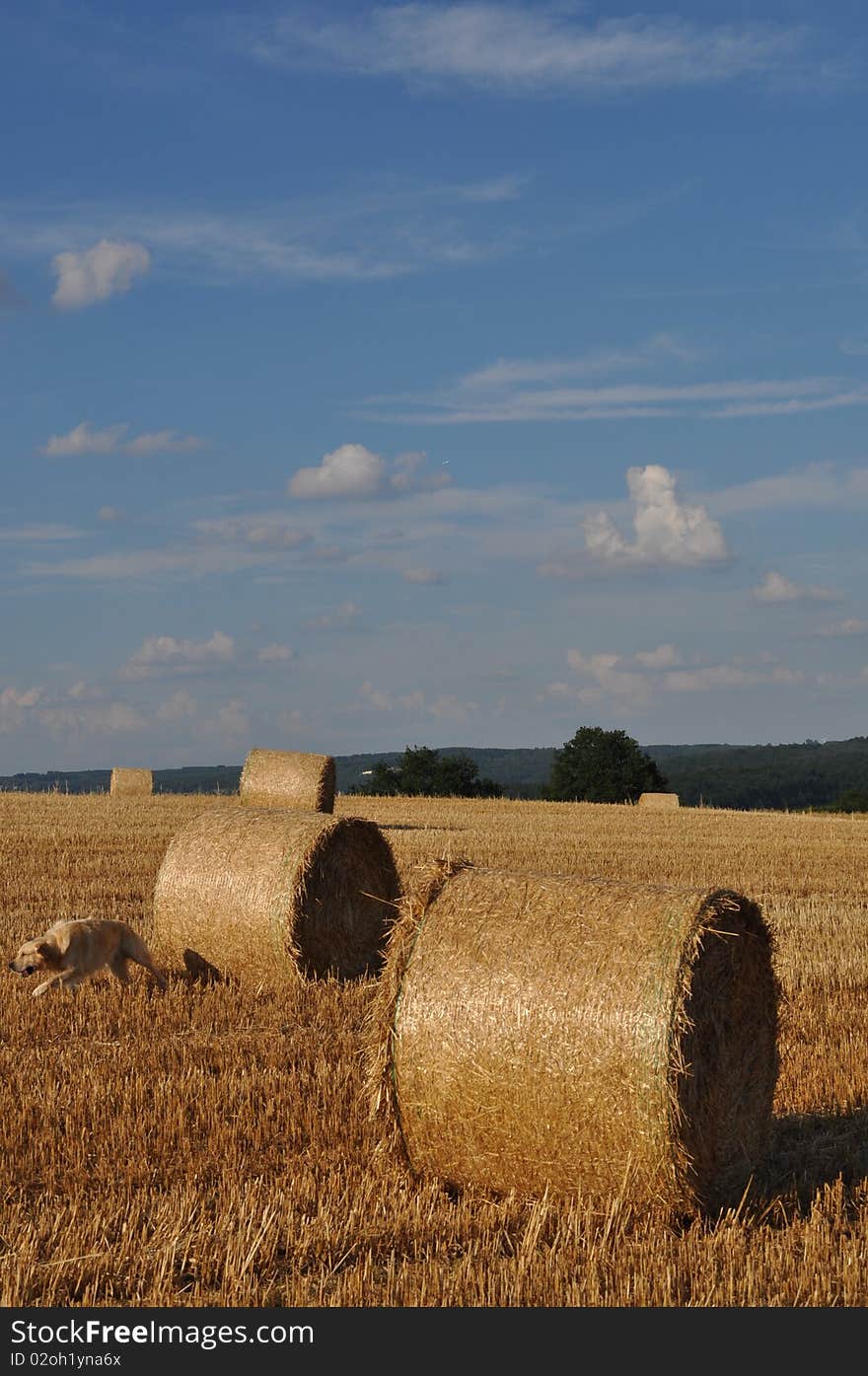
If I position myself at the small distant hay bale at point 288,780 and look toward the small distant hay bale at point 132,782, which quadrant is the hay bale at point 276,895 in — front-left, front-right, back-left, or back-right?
back-left

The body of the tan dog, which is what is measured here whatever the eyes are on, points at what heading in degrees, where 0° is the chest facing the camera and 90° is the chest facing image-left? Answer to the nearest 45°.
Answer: approximately 90°

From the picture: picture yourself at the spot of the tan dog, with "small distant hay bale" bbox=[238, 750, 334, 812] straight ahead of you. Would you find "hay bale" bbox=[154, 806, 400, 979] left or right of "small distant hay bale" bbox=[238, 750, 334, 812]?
right

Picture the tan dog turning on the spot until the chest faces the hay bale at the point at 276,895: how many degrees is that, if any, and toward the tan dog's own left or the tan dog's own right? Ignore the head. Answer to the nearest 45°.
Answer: approximately 135° to the tan dog's own right

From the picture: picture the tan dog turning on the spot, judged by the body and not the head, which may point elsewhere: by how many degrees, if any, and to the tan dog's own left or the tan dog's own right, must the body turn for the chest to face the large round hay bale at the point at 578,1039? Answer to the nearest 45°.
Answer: approximately 135° to the tan dog's own left

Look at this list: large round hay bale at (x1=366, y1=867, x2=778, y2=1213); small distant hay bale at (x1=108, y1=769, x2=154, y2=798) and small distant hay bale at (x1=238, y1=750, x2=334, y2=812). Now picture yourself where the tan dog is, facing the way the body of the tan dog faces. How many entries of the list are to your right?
2

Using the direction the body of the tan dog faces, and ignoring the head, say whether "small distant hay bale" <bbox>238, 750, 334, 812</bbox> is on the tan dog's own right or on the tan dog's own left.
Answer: on the tan dog's own right

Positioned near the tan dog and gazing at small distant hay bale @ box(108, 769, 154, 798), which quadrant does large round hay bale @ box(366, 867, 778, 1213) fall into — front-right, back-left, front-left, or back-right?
back-right

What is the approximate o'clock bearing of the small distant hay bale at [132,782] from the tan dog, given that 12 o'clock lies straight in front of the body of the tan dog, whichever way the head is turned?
The small distant hay bale is roughly at 3 o'clock from the tan dog.
